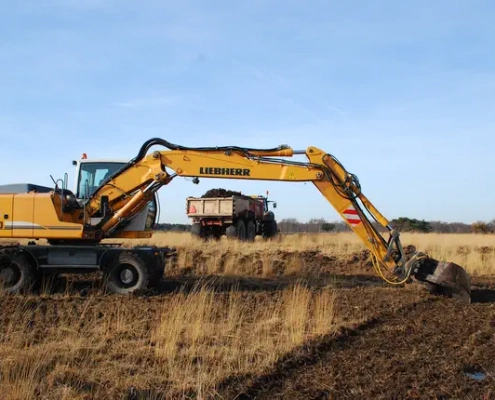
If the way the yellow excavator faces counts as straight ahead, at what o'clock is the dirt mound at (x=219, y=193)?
The dirt mound is roughly at 9 o'clock from the yellow excavator.

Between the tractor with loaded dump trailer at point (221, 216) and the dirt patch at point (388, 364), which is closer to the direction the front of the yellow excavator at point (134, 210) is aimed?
the dirt patch

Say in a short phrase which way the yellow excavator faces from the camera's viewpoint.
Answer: facing to the right of the viewer

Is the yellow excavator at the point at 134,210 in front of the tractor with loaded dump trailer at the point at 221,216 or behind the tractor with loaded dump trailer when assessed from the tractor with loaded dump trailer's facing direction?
behind

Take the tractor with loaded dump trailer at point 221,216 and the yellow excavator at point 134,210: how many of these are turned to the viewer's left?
0

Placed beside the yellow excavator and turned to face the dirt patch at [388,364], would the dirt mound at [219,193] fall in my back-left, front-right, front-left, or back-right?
back-left

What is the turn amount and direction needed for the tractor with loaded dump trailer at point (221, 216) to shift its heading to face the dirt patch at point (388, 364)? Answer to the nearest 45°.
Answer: approximately 135° to its right

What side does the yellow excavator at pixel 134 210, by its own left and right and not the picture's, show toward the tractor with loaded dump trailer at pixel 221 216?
left

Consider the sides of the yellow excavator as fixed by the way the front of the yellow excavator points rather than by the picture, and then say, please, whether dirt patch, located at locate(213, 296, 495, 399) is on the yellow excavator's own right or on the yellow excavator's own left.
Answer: on the yellow excavator's own right

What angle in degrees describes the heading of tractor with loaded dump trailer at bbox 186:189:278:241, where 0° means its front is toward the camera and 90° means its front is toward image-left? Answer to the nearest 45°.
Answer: approximately 225°
